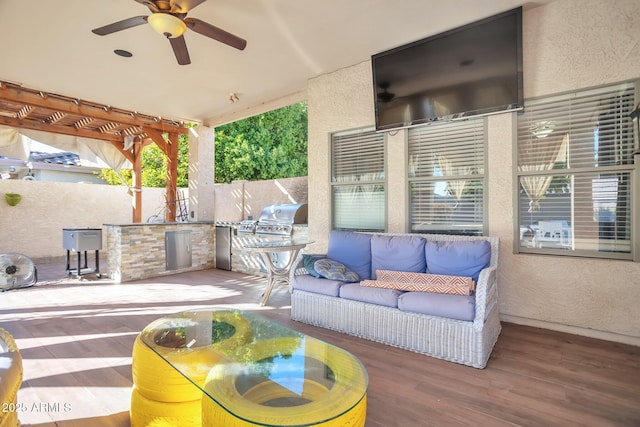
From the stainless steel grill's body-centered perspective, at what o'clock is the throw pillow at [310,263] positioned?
The throw pillow is roughly at 10 o'clock from the stainless steel grill.

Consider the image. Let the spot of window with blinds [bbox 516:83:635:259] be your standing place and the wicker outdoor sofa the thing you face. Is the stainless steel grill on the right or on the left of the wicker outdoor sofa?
right

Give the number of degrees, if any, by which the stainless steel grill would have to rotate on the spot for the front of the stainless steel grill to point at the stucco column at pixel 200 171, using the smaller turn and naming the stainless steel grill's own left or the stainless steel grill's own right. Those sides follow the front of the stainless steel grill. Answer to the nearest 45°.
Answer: approximately 90° to the stainless steel grill's own right

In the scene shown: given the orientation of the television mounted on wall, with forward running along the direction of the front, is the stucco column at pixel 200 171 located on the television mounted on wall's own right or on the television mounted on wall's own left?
on the television mounted on wall's own right

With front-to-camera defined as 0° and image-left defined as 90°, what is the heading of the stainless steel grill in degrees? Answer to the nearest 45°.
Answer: approximately 45°

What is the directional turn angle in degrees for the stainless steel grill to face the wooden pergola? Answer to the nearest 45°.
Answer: approximately 90° to its right

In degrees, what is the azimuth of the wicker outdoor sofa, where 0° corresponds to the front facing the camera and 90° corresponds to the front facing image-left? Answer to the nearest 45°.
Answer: approximately 45°

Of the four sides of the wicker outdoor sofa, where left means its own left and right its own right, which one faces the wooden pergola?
right
